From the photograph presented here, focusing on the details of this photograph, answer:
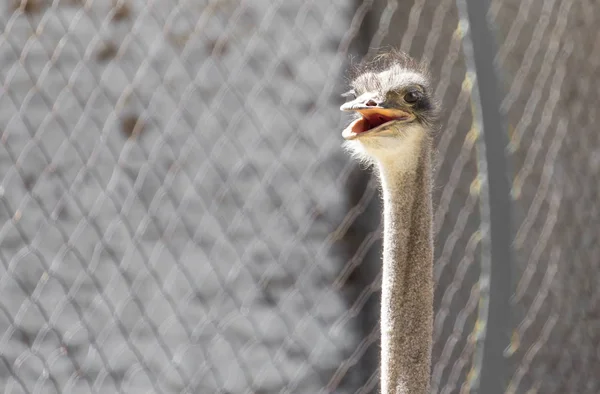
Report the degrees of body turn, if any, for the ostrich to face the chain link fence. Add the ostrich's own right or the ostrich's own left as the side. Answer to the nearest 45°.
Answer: approximately 135° to the ostrich's own right
